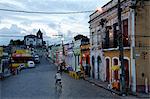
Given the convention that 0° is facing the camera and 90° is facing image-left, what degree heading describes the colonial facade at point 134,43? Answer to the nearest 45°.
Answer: approximately 45°
